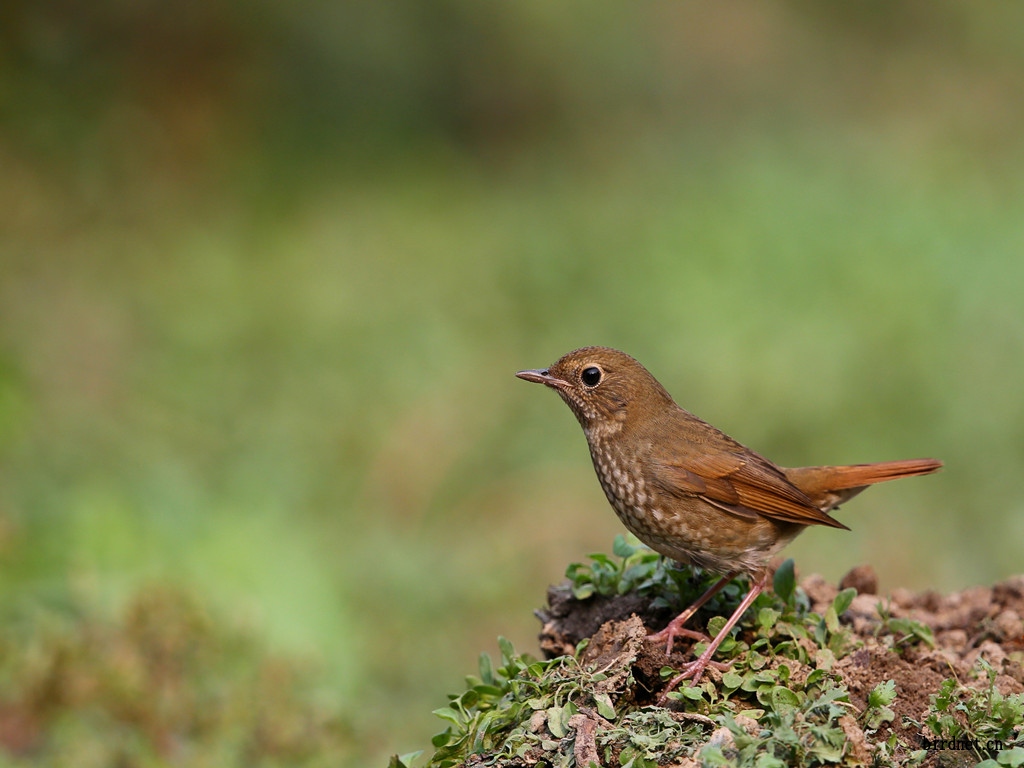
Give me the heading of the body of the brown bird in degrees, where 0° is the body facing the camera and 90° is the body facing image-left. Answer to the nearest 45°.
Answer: approximately 90°

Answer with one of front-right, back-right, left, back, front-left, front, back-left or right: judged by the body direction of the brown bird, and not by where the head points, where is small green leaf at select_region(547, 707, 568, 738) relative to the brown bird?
front-left

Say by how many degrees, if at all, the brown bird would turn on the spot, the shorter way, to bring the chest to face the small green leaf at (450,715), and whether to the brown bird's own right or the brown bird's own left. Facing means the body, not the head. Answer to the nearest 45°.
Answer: approximately 45° to the brown bird's own left
